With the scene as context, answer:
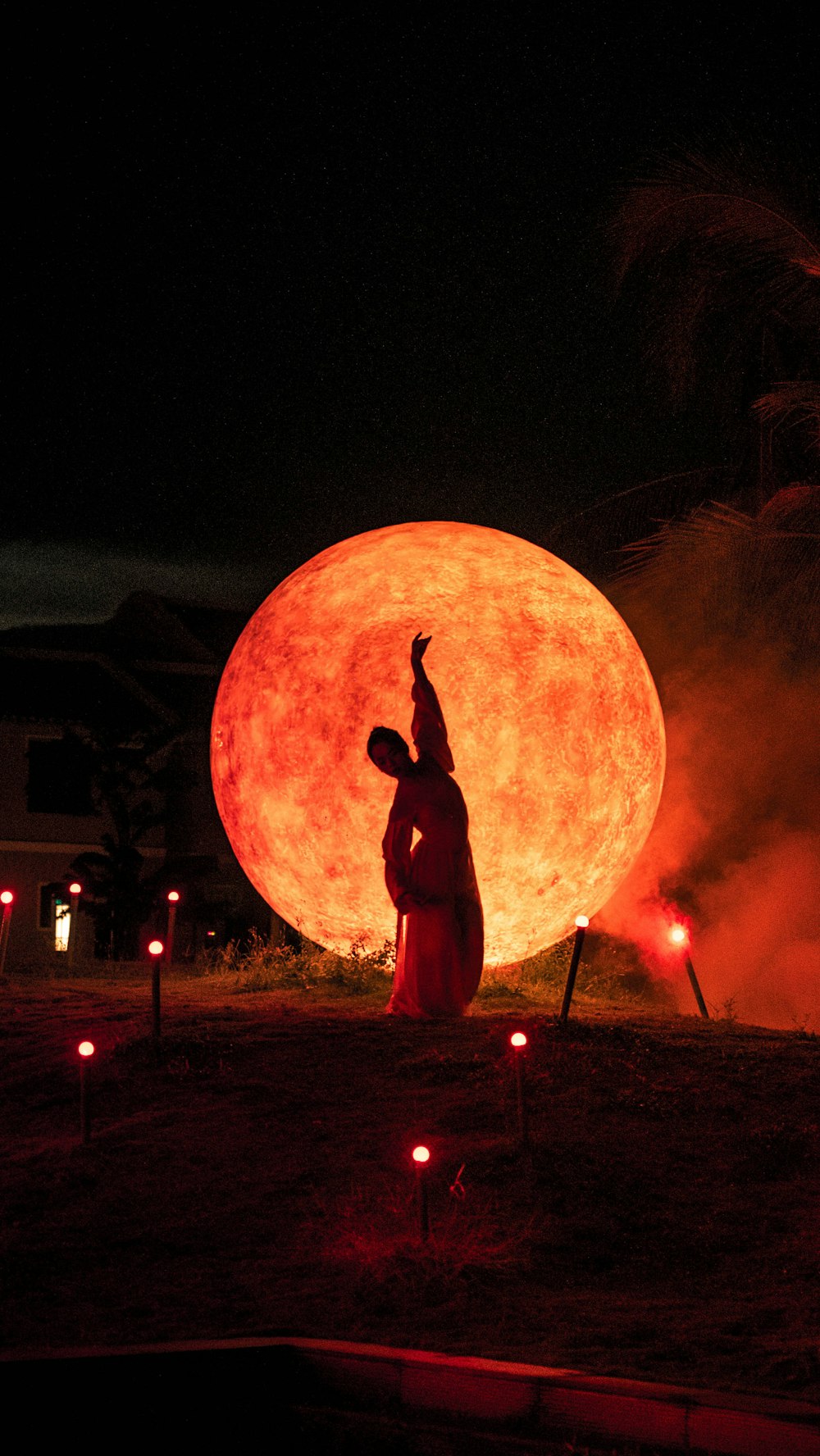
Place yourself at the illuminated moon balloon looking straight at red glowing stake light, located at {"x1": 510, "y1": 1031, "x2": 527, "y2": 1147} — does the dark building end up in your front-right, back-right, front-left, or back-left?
back-right

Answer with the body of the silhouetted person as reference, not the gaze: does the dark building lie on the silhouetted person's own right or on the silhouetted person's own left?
on the silhouetted person's own right

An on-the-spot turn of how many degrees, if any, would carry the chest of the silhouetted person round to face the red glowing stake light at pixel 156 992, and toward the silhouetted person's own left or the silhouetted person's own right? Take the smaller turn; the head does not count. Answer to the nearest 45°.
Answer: approximately 90° to the silhouetted person's own right

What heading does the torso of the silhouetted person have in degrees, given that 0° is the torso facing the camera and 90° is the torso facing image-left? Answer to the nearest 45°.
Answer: approximately 45°

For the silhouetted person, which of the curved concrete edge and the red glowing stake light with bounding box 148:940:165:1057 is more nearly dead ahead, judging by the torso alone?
the red glowing stake light

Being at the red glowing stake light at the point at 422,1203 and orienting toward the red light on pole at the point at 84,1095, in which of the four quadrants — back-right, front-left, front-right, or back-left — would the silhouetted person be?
front-right

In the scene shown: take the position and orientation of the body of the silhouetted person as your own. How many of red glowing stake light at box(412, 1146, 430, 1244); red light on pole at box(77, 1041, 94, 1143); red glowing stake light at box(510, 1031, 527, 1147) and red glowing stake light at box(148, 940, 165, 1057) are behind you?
0

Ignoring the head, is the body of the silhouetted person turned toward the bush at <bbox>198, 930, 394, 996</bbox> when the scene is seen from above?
no

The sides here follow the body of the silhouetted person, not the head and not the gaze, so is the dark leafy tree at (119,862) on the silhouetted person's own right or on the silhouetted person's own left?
on the silhouetted person's own right

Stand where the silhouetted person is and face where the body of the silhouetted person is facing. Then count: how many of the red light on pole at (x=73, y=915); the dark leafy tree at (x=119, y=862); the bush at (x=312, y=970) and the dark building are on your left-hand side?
0

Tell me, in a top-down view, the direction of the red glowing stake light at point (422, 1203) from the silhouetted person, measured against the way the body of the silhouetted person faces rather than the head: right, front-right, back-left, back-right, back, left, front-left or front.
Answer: front-left

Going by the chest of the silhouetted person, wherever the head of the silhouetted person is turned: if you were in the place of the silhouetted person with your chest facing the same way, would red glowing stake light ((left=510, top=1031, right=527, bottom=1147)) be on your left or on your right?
on your left

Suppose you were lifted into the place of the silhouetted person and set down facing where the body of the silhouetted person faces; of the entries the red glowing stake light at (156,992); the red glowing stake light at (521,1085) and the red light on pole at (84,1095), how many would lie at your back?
0

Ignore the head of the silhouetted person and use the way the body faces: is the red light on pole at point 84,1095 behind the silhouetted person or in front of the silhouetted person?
in front

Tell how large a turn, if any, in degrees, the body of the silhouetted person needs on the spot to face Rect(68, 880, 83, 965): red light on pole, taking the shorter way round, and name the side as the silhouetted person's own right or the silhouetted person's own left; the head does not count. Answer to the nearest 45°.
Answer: approximately 90° to the silhouetted person's own right

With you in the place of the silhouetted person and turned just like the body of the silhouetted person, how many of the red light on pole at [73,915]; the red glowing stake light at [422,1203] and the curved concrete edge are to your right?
1
